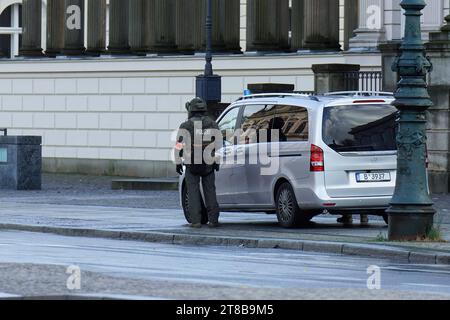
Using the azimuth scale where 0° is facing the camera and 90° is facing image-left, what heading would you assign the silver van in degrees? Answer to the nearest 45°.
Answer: approximately 135°

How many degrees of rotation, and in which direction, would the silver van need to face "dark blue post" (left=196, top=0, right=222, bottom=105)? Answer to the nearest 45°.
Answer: approximately 45° to its right

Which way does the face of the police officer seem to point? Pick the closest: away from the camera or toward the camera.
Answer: away from the camera

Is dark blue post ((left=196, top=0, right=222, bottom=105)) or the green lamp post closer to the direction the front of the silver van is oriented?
the dark blue post

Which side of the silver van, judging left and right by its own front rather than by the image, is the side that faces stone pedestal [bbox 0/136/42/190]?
front

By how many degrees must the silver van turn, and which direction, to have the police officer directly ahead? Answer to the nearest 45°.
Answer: approximately 45° to its left

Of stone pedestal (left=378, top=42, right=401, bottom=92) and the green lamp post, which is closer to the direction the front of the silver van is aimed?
the stone pedestal
